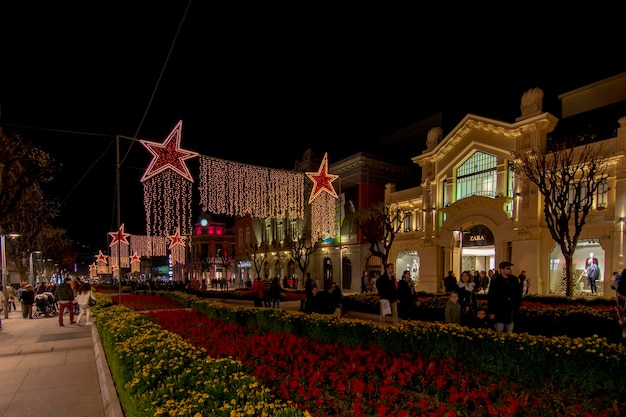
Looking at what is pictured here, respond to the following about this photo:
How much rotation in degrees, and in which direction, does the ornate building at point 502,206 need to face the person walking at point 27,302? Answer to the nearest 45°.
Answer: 0° — it already faces them

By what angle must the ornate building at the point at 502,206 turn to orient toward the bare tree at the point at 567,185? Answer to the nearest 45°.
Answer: approximately 45° to its left

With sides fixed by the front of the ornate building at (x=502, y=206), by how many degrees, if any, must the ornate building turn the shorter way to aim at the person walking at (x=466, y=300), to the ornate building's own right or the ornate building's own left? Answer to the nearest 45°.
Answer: approximately 45° to the ornate building's own left

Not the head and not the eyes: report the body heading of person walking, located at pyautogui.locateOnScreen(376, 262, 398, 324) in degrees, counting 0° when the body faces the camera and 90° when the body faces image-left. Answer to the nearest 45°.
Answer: approximately 315°
